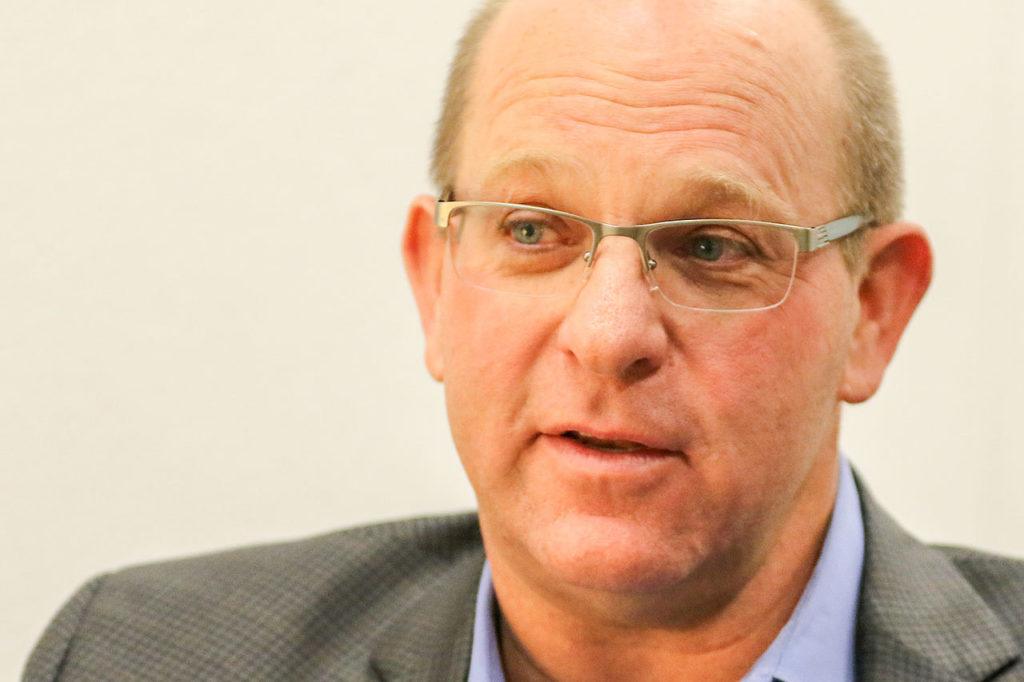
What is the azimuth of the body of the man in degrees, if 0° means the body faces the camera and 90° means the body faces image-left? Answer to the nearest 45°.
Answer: approximately 0°

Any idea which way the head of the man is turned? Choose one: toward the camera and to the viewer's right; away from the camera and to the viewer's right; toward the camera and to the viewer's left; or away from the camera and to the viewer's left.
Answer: toward the camera and to the viewer's left
